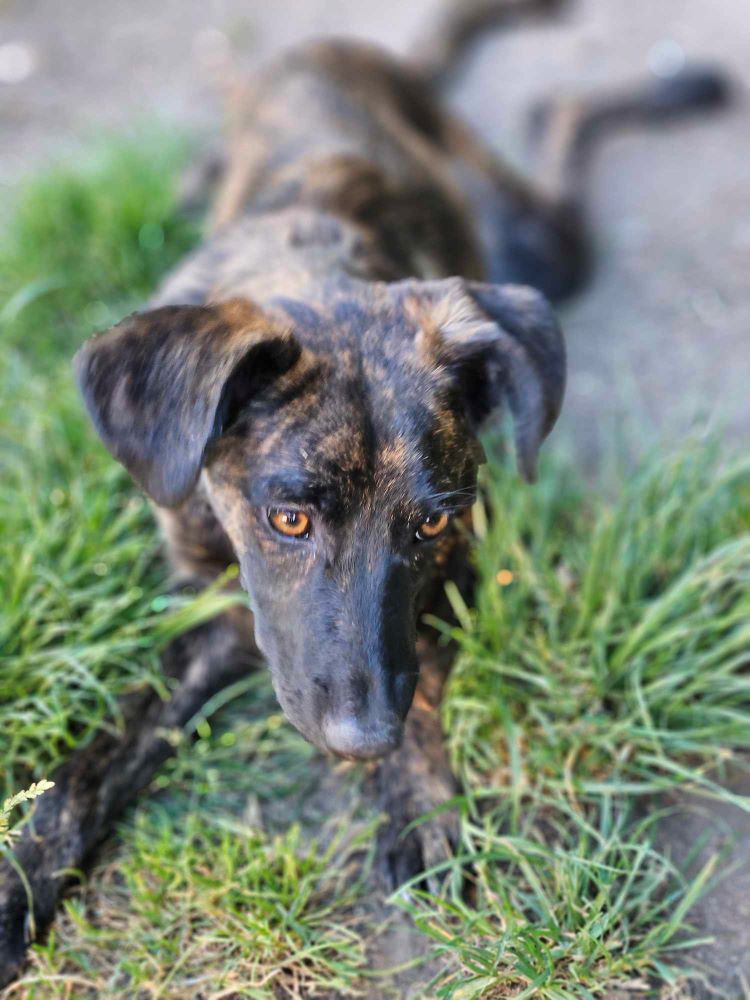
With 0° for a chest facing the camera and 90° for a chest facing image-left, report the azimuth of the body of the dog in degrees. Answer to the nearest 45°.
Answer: approximately 0°
